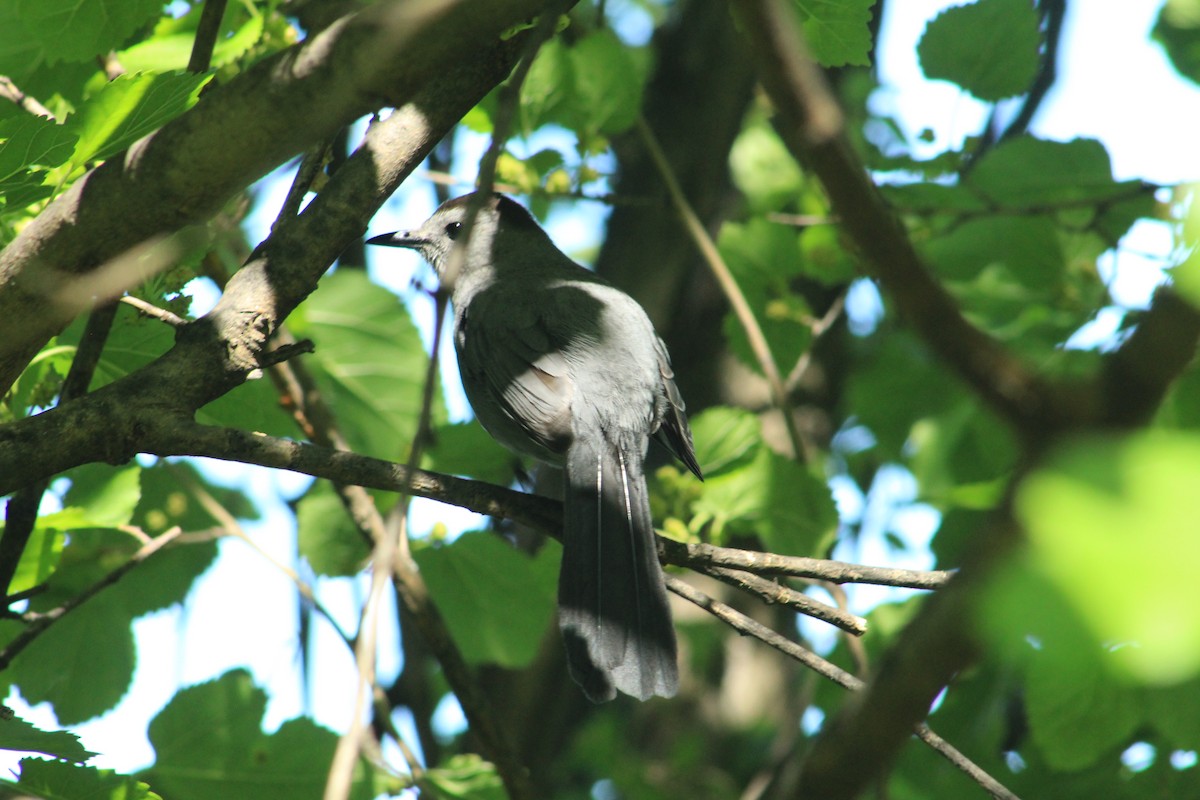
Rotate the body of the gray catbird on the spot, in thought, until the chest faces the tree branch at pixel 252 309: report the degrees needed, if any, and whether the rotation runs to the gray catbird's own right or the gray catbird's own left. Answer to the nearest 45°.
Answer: approximately 90° to the gray catbird's own left

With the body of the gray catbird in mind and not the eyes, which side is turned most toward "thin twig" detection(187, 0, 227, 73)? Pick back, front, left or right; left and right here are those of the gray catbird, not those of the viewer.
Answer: left

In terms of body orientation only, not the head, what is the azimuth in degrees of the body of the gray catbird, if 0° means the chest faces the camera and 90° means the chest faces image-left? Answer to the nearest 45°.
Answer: approximately 135°

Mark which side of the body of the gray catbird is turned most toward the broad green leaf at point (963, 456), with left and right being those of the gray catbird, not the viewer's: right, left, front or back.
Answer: right

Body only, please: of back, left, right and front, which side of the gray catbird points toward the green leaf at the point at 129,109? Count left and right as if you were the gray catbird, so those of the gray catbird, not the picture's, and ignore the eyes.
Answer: left
